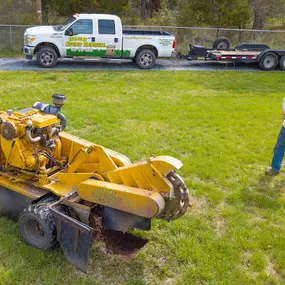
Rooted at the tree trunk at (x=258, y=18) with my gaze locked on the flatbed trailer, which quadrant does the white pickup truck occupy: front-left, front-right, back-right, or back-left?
front-right

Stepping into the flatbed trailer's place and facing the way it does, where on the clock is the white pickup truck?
The white pickup truck is roughly at 11 o'clock from the flatbed trailer.

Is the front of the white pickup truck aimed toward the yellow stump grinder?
no

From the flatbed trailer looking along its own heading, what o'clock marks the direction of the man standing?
The man standing is roughly at 9 o'clock from the flatbed trailer.

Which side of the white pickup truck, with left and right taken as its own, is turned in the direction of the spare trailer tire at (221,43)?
back

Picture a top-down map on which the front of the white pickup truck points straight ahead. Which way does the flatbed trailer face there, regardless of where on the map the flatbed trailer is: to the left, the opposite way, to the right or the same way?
the same way

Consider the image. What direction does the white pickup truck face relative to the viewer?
to the viewer's left

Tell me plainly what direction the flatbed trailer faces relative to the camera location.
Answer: facing to the left of the viewer

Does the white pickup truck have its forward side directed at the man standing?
no
